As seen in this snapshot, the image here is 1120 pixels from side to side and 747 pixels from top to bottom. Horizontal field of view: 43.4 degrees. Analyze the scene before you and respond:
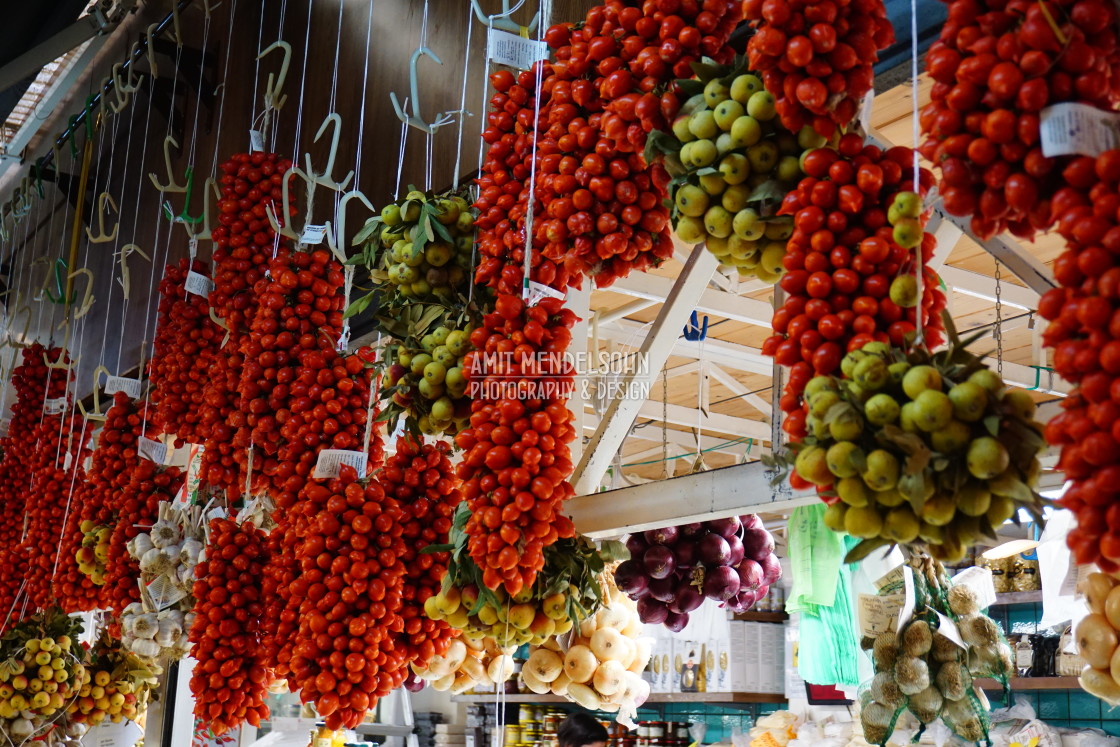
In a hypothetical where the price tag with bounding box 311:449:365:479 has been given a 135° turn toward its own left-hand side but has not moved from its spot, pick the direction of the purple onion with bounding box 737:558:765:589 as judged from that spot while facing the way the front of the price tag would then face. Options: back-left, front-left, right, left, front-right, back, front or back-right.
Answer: front-right

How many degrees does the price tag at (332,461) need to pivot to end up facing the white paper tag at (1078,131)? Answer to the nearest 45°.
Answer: approximately 45° to its left

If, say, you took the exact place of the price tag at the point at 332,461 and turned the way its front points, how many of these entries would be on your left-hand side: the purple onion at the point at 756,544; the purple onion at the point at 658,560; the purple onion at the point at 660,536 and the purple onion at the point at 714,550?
4

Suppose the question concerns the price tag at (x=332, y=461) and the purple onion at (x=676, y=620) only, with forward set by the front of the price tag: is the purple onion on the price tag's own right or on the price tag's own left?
on the price tag's own left

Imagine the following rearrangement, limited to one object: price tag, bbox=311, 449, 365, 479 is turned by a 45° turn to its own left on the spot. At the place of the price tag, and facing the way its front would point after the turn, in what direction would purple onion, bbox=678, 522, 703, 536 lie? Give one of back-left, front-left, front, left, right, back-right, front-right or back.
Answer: front-left

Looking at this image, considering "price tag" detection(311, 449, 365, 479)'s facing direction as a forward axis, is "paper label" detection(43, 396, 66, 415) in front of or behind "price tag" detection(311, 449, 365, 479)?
behind

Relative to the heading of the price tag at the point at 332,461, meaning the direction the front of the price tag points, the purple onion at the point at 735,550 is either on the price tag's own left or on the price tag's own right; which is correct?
on the price tag's own left

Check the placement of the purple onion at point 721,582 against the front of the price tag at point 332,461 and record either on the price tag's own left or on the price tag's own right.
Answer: on the price tag's own left

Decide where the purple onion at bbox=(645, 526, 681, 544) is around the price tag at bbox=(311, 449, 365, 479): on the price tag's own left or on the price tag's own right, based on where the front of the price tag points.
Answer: on the price tag's own left

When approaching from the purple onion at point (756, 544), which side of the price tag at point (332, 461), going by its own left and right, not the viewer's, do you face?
left

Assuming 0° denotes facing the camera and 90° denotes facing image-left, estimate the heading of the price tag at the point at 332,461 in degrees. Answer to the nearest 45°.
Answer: approximately 0°

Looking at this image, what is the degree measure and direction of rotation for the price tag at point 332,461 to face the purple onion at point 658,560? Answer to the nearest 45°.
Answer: approximately 90° to its left

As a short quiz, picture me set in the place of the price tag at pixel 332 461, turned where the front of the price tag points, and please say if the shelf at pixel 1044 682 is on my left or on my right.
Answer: on my left

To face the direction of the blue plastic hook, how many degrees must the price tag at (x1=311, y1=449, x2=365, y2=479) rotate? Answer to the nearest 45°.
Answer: approximately 135° to its left

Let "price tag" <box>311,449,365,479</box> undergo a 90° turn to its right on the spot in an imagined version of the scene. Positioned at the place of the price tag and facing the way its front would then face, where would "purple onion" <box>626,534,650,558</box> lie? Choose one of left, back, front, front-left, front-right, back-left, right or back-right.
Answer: back
